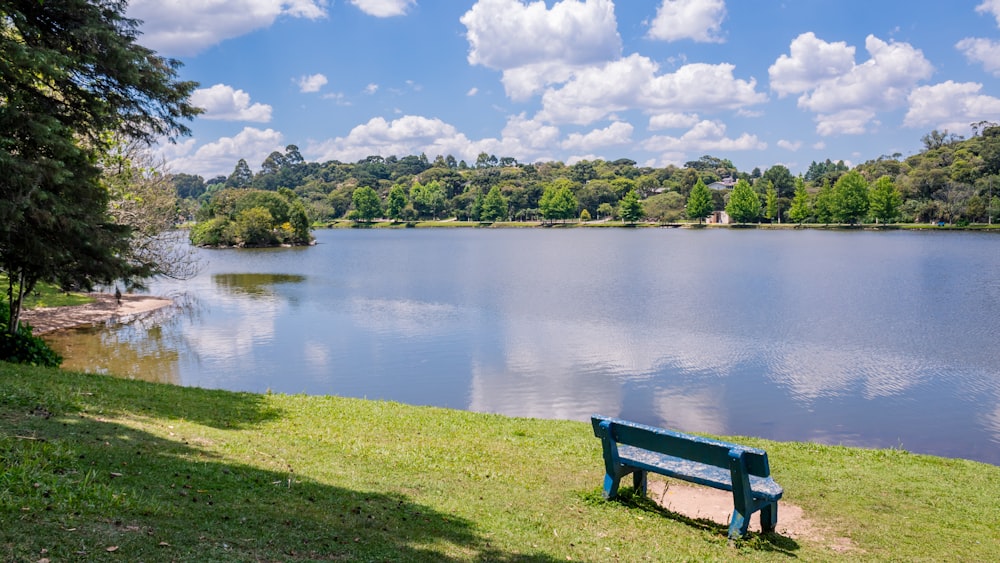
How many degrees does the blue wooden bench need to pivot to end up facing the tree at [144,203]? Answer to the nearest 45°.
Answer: approximately 90° to its left

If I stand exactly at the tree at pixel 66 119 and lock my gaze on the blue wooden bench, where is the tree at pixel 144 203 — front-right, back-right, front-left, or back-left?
back-left

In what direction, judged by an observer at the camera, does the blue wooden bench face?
facing away from the viewer and to the right of the viewer

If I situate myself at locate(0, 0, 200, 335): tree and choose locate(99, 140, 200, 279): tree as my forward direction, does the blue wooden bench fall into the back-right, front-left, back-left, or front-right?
back-right

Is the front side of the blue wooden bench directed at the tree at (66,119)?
no
